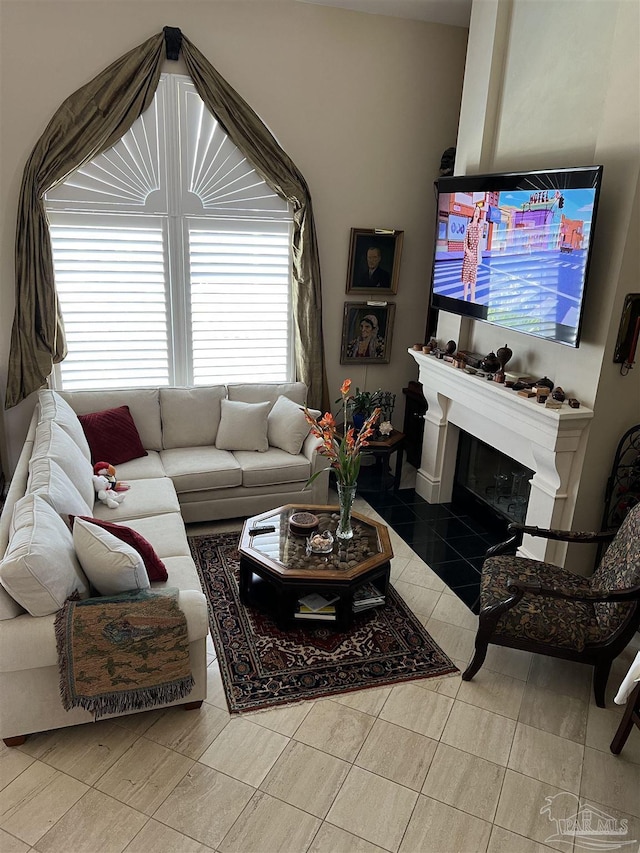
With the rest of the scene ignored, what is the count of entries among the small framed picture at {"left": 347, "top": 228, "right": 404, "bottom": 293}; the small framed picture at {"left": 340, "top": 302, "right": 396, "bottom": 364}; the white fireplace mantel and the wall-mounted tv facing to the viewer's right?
0

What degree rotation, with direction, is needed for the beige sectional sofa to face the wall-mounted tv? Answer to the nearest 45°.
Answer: approximately 45° to its left

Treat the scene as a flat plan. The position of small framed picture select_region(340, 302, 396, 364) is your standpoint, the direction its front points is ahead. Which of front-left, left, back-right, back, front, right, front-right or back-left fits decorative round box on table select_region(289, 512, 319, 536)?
front

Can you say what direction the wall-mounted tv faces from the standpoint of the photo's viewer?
facing the viewer and to the left of the viewer

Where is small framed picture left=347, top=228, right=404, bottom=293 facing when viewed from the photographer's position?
facing the viewer

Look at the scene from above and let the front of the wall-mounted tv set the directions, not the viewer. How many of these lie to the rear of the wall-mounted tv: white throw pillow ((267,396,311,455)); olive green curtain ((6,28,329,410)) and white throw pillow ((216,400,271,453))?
0

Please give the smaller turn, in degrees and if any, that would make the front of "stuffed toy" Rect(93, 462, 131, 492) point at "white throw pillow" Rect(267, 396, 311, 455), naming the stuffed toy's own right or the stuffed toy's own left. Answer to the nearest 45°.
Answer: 0° — it already faces it

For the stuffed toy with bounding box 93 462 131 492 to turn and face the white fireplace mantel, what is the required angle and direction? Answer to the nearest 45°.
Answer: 0° — it already faces it

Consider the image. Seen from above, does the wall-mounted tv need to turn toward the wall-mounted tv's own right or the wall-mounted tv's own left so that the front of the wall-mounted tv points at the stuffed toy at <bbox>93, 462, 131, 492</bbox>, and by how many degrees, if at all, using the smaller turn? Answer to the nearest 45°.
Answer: approximately 45° to the wall-mounted tv's own right

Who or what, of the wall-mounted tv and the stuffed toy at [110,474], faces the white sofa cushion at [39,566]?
the wall-mounted tv

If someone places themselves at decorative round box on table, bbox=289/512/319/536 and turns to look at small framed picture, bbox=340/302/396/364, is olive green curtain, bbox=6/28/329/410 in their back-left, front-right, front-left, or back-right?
front-left

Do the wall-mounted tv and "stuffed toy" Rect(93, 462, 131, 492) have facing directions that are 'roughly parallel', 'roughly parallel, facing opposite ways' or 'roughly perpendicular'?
roughly parallel, facing opposite ways

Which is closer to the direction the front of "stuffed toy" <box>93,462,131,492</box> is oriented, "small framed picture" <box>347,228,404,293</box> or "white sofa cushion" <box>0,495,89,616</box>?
the small framed picture

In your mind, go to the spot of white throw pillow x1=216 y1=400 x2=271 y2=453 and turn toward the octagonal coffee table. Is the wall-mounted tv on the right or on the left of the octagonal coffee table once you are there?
left

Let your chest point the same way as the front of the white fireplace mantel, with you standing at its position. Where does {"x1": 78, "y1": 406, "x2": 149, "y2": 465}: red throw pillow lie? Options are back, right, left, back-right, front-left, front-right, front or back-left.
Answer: front-right

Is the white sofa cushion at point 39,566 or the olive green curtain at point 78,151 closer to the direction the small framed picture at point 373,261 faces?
the white sofa cushion

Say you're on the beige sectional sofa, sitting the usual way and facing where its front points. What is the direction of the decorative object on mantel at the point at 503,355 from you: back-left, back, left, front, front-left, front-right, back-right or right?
front-left

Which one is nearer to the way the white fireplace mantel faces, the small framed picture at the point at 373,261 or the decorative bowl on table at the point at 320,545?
the decorative bowl on table

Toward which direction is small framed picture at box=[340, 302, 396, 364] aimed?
toward the camera

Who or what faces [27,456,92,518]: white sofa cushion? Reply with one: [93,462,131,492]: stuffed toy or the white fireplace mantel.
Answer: the white fireplace mantel

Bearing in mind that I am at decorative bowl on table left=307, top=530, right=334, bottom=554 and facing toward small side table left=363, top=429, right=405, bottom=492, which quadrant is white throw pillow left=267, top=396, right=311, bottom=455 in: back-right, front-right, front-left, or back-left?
front-left

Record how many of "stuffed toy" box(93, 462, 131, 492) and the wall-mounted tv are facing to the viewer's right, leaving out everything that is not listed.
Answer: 1
